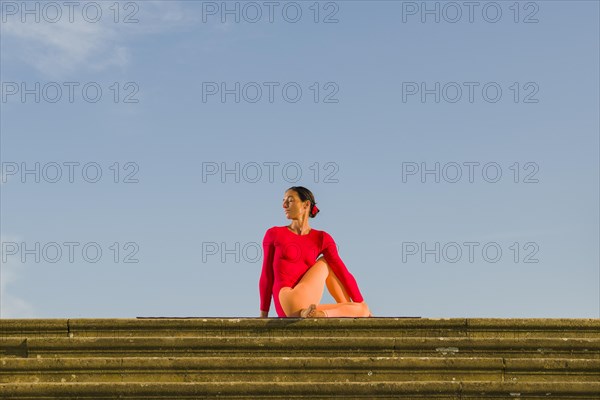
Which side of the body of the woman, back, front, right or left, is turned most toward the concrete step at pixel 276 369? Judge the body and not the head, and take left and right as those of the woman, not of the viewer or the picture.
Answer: front

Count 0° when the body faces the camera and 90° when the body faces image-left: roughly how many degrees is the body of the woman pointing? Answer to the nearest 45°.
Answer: approximately 0°

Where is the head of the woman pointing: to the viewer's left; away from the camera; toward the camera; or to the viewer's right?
to the viewer's left
